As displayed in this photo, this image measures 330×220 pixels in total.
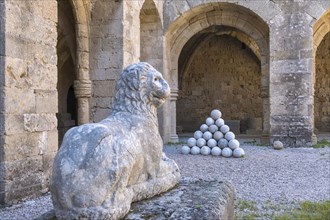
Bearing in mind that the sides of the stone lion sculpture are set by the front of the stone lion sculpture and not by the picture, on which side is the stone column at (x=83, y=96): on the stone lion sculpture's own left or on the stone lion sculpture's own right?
on the stone lion sculpture's own left

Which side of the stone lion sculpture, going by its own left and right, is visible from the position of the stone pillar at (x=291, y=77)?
front

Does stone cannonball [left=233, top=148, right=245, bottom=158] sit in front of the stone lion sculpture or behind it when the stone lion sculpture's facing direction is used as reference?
in front

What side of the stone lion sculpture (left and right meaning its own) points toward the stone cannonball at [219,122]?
front

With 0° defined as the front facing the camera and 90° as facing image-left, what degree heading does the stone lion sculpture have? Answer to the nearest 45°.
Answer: approximately 225°

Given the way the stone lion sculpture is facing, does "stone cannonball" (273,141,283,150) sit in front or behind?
in front

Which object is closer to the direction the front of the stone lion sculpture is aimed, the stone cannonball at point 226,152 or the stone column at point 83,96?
the stone cannonball
